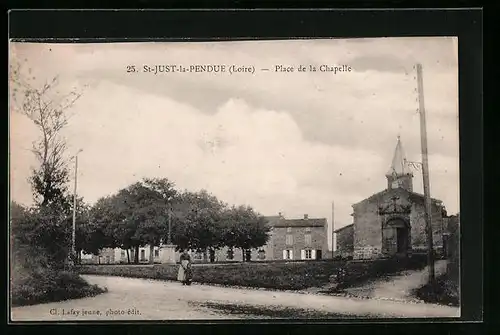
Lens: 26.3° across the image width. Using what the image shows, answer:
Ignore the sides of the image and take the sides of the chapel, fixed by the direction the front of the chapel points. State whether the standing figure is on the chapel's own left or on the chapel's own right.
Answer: on the chapel's own right

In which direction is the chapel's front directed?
toward the camera

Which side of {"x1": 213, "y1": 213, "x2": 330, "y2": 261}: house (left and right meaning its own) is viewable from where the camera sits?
front

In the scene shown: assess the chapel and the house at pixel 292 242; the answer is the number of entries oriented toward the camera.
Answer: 2

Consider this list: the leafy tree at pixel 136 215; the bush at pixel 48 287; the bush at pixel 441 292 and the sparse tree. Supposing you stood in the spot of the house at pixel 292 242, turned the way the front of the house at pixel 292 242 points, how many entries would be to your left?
1

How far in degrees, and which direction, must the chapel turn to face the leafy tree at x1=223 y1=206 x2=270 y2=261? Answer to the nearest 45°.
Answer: approximately 90° to its right

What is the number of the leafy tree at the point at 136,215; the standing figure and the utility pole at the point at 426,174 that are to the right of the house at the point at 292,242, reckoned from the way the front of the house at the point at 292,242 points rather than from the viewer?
2

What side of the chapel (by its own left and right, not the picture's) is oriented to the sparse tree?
right

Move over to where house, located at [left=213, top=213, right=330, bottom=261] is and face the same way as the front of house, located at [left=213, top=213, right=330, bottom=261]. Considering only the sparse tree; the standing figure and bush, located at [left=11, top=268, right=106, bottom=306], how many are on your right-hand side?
3
